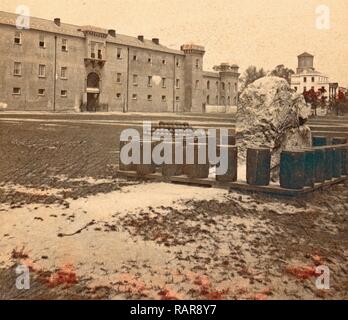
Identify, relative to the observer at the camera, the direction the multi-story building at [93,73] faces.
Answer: facing the viewer and to the right of the viewer

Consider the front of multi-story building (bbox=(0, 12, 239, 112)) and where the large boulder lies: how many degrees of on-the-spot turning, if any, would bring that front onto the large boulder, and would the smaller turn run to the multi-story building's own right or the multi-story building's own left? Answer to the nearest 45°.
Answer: approximately 45° to the multi-story building's own right

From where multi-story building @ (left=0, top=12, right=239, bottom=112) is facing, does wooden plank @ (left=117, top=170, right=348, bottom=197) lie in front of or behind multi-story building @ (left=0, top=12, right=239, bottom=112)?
in front
